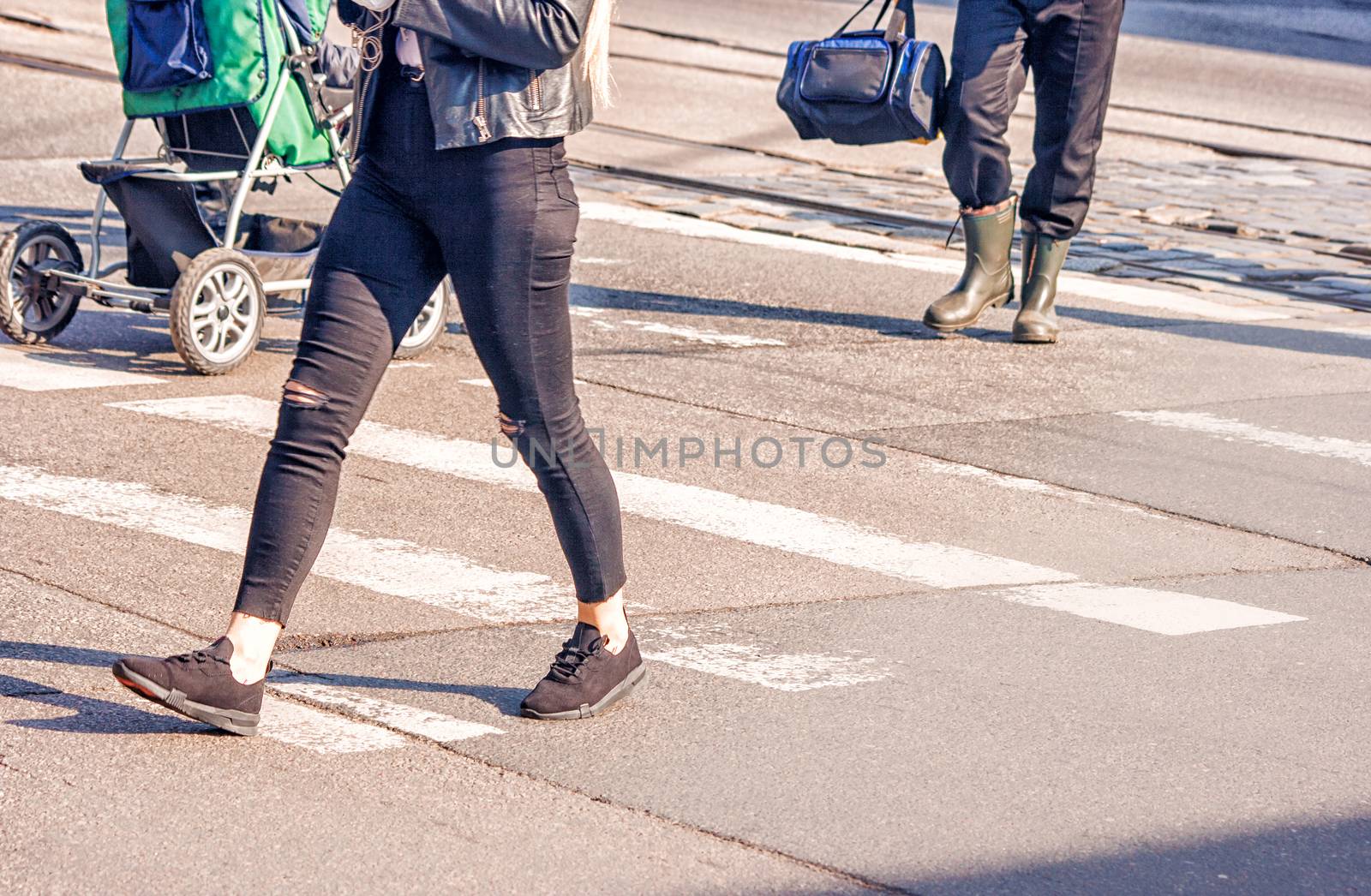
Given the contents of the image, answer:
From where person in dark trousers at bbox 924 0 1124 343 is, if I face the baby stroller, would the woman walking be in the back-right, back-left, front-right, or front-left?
front-left

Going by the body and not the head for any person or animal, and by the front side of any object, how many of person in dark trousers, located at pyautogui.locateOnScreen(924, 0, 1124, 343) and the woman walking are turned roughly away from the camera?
0

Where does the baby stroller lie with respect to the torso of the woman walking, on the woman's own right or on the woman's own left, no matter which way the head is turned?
on the woman's own right

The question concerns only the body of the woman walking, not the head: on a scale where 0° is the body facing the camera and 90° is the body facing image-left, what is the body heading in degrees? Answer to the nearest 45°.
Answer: approximately 45°

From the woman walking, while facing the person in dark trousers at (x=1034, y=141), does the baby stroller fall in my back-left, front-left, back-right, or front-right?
front-left

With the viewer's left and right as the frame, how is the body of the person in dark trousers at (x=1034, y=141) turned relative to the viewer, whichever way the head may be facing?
facing the viewer and to the left of the viewer
